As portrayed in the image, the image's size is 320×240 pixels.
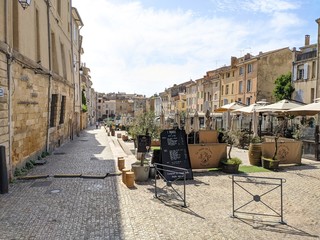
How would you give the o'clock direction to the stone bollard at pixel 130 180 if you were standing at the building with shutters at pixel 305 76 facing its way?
The stone bollard is roughly at 11 o'clock from the building with shutters.

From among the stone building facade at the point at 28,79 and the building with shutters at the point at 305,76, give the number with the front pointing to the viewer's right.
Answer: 1

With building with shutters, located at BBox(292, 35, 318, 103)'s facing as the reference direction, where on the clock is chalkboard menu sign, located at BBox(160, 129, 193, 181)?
The chalkboard menu sign is roughly at 11 o'clock from the building with shutters.

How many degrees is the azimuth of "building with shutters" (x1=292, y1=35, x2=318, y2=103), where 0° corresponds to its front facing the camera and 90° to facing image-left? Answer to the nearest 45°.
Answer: approximately 45°

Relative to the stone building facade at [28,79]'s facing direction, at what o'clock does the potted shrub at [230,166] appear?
The potted shrub is roughly at 1 o'clock from the stone building facade.

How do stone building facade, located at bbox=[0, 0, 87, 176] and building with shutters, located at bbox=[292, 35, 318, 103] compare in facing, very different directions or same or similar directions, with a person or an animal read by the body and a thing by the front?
very different directions

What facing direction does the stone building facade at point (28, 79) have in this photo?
to the viewer's right

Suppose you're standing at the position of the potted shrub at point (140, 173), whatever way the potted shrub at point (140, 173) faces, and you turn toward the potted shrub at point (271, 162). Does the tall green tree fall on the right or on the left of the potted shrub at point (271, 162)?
left

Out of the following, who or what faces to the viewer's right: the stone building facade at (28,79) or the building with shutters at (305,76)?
the stone building facade

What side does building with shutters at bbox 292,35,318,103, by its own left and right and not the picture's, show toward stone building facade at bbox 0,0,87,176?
front

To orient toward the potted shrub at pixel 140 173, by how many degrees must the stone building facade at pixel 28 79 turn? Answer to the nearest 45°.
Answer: approximately 45° to its right

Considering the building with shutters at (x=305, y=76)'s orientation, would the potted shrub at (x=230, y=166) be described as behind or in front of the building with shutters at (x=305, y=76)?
in front

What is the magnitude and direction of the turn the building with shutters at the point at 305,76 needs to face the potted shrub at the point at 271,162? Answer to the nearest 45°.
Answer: approximately 45° to its left
